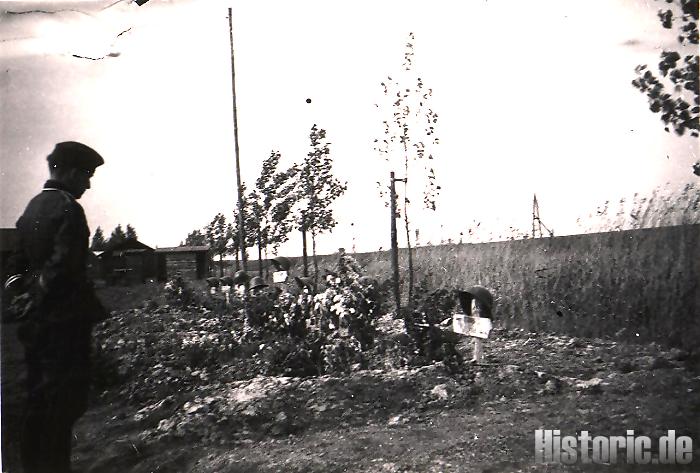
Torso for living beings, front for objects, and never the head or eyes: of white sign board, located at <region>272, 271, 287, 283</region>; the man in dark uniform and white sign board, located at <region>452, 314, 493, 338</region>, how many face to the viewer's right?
1

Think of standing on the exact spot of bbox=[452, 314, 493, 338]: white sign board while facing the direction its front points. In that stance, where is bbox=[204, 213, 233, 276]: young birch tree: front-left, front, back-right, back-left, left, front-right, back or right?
right

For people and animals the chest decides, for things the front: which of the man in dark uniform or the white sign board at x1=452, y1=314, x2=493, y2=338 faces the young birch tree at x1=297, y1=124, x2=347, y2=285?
the man in dark uniform

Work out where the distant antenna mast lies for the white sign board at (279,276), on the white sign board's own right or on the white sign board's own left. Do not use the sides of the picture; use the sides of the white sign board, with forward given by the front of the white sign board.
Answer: on the white sign board's own left

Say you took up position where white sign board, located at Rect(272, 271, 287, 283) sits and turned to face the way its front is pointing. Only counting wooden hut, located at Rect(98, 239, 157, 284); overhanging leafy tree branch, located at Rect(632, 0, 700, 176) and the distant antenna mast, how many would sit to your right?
1

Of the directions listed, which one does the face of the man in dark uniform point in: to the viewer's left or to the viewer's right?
to the viewer's right

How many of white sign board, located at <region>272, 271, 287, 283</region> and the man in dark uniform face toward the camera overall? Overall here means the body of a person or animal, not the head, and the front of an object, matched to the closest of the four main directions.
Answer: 1

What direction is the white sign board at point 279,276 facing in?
toward the camera

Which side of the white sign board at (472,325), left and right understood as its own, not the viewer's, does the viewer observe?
front

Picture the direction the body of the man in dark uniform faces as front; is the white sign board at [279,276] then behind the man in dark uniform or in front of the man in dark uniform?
in front

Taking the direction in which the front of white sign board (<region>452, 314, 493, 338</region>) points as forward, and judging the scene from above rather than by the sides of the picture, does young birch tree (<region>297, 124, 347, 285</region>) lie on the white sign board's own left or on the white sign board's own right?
on the white sign board's own right

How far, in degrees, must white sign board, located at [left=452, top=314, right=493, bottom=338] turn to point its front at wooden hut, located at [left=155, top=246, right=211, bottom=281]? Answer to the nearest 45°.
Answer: approximately 90° to its right

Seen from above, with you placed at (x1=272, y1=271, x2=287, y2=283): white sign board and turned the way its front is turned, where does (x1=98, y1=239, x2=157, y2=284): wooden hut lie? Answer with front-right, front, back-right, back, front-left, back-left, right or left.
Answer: right

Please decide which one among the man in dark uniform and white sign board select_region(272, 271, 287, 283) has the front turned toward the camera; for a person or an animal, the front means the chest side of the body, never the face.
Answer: the white sign board

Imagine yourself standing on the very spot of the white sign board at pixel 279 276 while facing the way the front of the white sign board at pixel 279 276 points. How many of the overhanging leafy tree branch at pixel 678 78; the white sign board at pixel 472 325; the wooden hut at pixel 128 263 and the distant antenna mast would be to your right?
1

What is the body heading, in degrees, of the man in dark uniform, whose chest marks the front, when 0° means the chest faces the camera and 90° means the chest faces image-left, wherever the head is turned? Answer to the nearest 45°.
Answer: approximately 270°
